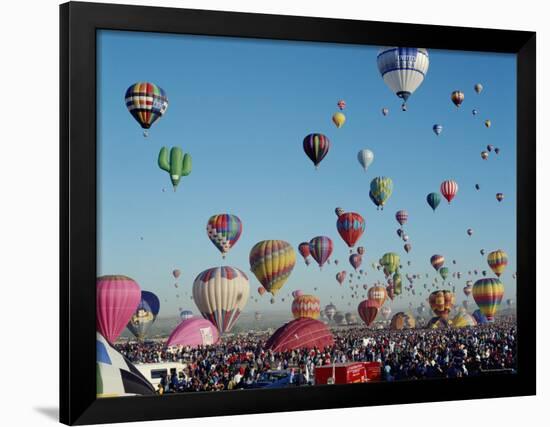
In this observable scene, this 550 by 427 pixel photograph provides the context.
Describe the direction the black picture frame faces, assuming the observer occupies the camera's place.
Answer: facing the viewer and to the right of the viewer
